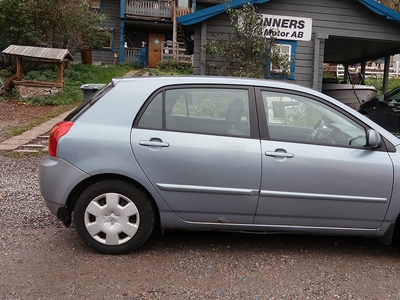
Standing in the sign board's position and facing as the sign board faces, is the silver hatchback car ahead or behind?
ahead

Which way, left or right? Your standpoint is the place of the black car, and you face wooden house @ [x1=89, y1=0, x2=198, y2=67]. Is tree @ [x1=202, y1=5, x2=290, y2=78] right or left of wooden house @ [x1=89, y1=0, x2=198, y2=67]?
left

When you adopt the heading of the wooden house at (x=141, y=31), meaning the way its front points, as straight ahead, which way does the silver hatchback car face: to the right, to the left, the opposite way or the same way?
to the left

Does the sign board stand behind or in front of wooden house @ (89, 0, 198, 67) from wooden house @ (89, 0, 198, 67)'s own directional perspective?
in front

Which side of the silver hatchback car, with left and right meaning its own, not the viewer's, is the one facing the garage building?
left

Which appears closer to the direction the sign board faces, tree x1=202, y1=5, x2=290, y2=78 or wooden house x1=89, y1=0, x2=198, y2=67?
the tree

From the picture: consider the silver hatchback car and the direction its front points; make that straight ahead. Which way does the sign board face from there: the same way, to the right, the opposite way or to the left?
to the right

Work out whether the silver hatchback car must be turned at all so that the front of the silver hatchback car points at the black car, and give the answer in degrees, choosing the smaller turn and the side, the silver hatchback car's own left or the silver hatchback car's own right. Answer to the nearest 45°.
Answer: approximately 45° to the silver hatchback car's own left

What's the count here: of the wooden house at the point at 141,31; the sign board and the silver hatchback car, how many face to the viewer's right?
1

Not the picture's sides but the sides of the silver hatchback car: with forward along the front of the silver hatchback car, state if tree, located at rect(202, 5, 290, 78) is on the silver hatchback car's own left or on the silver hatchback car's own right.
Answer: on the silver hatchback car's own left

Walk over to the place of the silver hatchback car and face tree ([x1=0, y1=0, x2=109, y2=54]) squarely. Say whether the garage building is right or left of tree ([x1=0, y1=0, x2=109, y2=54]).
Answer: right

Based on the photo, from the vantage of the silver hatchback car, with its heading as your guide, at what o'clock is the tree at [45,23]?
The tree is roughly at 8 o'clock from the silver hatchback car.

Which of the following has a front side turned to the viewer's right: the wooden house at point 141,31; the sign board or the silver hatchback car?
the silver hatchback car

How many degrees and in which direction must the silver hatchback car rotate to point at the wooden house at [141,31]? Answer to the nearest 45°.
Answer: approximately 90° to its left

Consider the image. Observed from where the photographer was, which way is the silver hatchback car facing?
facing to the right of the viewer
